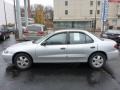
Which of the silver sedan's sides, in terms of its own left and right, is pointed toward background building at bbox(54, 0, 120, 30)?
right

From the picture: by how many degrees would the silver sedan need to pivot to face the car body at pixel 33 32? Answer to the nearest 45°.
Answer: approximately 90° to its right

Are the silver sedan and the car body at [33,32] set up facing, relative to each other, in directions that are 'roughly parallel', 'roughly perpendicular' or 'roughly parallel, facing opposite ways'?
roughly perpendicular

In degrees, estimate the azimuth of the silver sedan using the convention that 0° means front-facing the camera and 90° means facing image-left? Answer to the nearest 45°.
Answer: approximately 90°

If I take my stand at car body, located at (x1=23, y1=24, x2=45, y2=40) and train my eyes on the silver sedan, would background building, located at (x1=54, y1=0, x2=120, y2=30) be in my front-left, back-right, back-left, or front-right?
back-left
